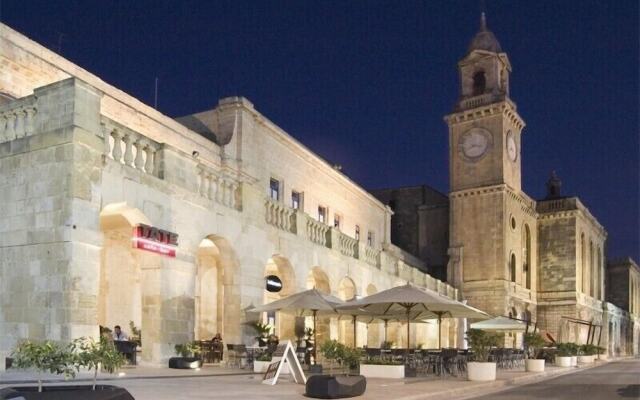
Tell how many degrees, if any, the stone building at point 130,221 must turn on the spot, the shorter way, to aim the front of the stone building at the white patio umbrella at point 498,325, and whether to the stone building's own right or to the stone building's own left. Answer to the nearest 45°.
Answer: approximately 90° to the stone building's own left

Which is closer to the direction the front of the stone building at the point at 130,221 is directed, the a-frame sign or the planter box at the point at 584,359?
the a-frame sign

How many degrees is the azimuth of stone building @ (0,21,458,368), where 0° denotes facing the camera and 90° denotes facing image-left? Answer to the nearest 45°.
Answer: approximately 315°

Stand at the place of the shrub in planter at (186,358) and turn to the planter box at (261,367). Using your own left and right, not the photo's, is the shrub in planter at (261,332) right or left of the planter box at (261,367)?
left

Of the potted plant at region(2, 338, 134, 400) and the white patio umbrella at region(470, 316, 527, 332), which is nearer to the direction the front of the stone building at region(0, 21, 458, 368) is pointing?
the potted plant

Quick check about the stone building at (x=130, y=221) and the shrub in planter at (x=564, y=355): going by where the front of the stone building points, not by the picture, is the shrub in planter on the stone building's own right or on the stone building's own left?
on the stone building's own left

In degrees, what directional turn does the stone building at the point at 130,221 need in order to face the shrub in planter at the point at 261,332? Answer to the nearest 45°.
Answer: approximately 90° to its left
